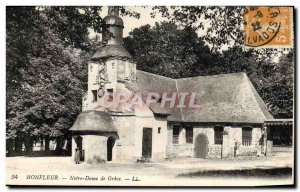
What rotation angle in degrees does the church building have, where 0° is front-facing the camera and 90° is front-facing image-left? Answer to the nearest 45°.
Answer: approximately 45°
